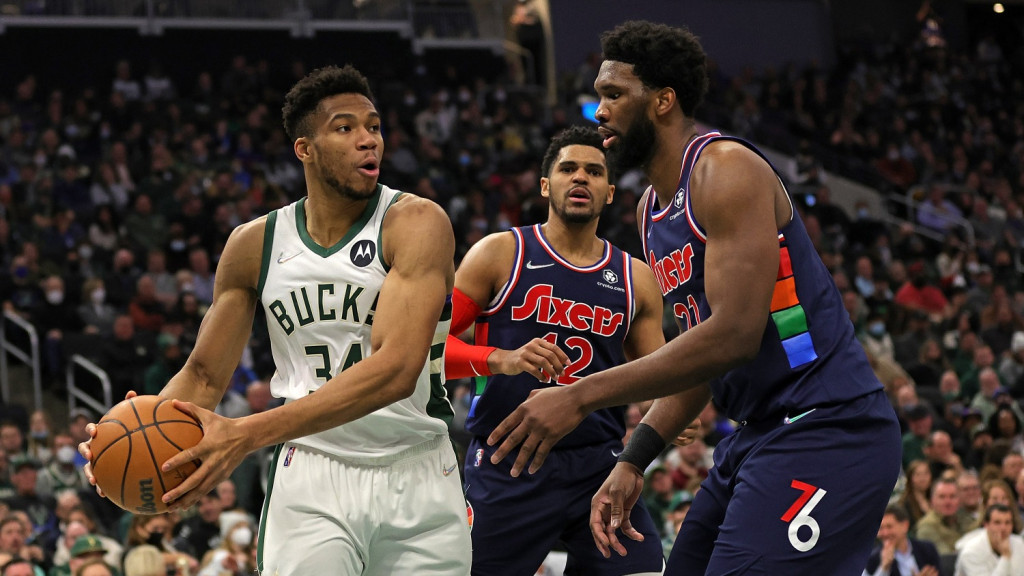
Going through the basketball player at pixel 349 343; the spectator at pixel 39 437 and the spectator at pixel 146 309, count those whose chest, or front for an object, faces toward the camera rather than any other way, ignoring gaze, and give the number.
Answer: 3

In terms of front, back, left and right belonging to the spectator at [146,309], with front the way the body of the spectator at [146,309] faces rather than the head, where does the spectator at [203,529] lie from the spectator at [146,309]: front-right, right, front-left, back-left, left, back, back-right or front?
front

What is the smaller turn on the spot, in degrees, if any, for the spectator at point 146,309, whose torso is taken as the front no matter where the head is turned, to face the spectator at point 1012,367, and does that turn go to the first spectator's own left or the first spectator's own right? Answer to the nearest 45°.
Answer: approximately 90° to the first spectator's own left

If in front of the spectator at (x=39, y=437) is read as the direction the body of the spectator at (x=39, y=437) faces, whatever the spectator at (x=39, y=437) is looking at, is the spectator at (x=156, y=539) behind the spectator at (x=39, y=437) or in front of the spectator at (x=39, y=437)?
in front

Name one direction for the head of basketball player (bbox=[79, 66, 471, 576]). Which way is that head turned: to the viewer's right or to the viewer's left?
to the viewer's right

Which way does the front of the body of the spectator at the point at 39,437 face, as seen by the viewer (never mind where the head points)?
toward the camera

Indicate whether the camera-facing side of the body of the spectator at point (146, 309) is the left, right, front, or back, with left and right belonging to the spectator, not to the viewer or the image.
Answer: front

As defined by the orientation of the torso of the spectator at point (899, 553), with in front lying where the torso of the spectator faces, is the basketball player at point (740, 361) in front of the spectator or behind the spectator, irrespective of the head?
in front

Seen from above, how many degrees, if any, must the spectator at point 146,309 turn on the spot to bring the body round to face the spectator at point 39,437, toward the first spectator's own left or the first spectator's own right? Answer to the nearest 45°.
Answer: approximately 45° to the first spectator's own right

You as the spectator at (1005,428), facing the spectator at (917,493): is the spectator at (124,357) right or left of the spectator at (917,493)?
right

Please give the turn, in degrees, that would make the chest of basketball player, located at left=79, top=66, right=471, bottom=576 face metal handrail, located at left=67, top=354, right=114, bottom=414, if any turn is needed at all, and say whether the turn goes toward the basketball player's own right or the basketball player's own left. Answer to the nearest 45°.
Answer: approximately 180°

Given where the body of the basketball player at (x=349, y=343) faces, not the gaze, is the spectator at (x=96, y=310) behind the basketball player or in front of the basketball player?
behind
